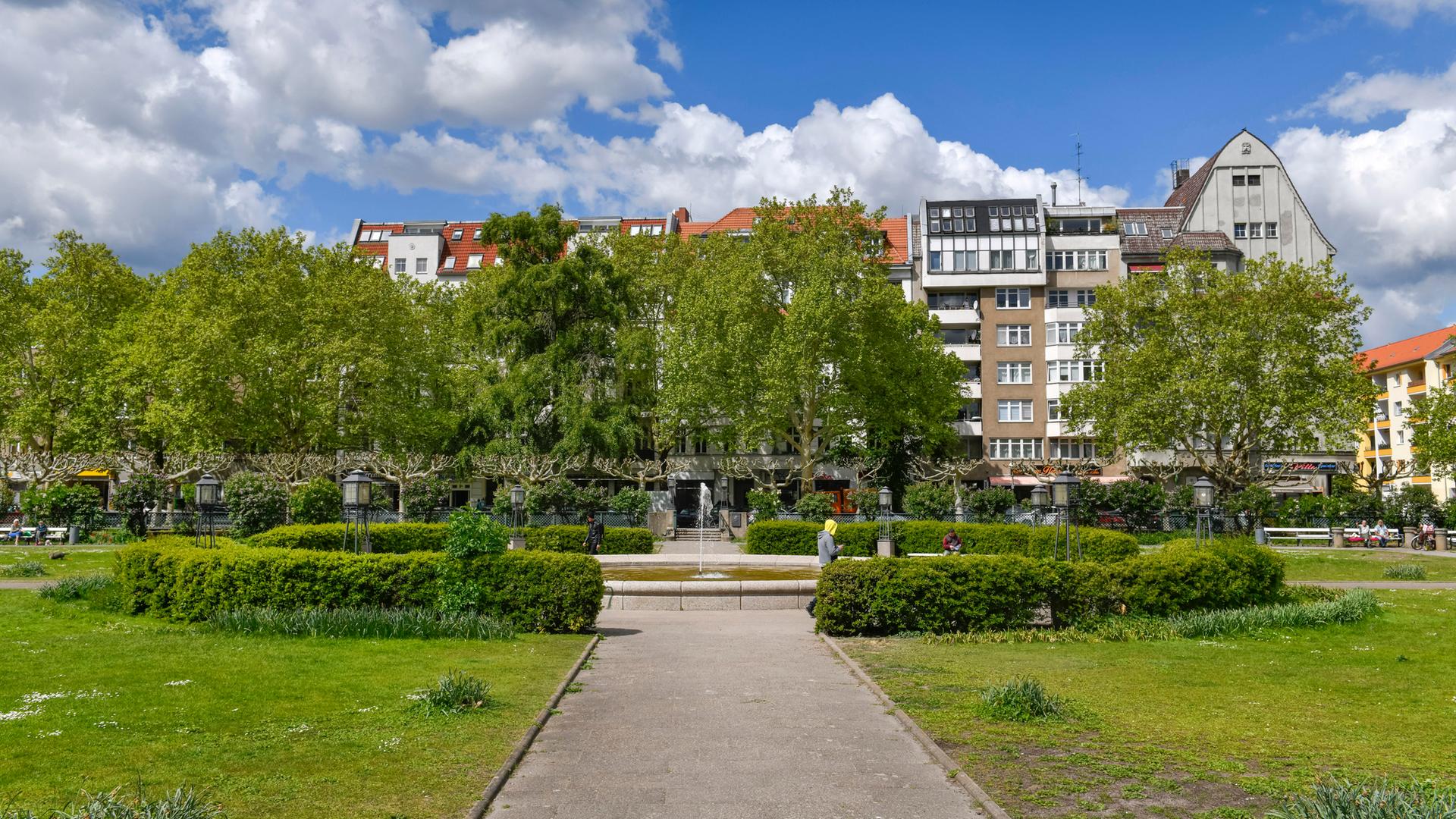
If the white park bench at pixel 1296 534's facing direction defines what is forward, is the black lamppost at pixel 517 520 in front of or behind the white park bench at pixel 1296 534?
in front

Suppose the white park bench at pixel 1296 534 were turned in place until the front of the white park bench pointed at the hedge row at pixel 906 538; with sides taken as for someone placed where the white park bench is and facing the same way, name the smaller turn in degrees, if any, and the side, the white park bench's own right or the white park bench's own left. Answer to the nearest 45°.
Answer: approximately 45° to the white park bench's own right

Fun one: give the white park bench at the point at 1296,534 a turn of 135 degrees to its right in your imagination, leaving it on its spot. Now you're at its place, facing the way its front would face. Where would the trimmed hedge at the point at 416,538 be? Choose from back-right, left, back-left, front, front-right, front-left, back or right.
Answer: left

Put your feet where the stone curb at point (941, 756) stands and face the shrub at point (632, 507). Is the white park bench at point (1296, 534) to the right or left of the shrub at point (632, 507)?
right

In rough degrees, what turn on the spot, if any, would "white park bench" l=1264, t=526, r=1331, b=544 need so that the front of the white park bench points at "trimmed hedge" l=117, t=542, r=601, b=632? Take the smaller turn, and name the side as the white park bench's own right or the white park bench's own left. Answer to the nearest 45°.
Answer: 0° — it already faces it

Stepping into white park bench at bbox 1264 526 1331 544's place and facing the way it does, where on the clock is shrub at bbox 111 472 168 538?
The shrub is roughly at 2 o'clock from the white park bench.

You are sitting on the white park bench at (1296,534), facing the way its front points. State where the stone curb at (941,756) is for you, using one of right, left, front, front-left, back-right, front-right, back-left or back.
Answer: front

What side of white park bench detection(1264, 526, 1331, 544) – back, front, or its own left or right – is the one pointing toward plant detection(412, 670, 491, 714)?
front

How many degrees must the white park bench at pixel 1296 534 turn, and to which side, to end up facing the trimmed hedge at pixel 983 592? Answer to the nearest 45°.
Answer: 0° — it already faces it

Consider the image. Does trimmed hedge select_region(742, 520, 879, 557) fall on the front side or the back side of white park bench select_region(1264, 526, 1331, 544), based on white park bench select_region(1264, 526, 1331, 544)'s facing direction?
on the front side

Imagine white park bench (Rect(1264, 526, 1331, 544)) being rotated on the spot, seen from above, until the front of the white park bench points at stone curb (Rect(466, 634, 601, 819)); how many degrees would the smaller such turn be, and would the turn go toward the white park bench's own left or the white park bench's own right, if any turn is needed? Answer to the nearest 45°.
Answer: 0° — it already faces it

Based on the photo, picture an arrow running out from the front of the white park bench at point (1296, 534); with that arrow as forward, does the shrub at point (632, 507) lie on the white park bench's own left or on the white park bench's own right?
on the white park bench's own right

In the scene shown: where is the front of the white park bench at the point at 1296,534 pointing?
toward the camera

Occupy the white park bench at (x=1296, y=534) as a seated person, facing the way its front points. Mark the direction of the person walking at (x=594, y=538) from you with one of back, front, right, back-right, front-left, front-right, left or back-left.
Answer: front-right
